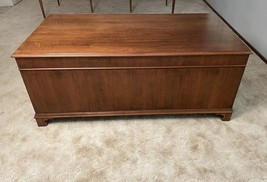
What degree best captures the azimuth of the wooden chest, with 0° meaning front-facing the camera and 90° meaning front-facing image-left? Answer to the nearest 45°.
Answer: approximately 0°
